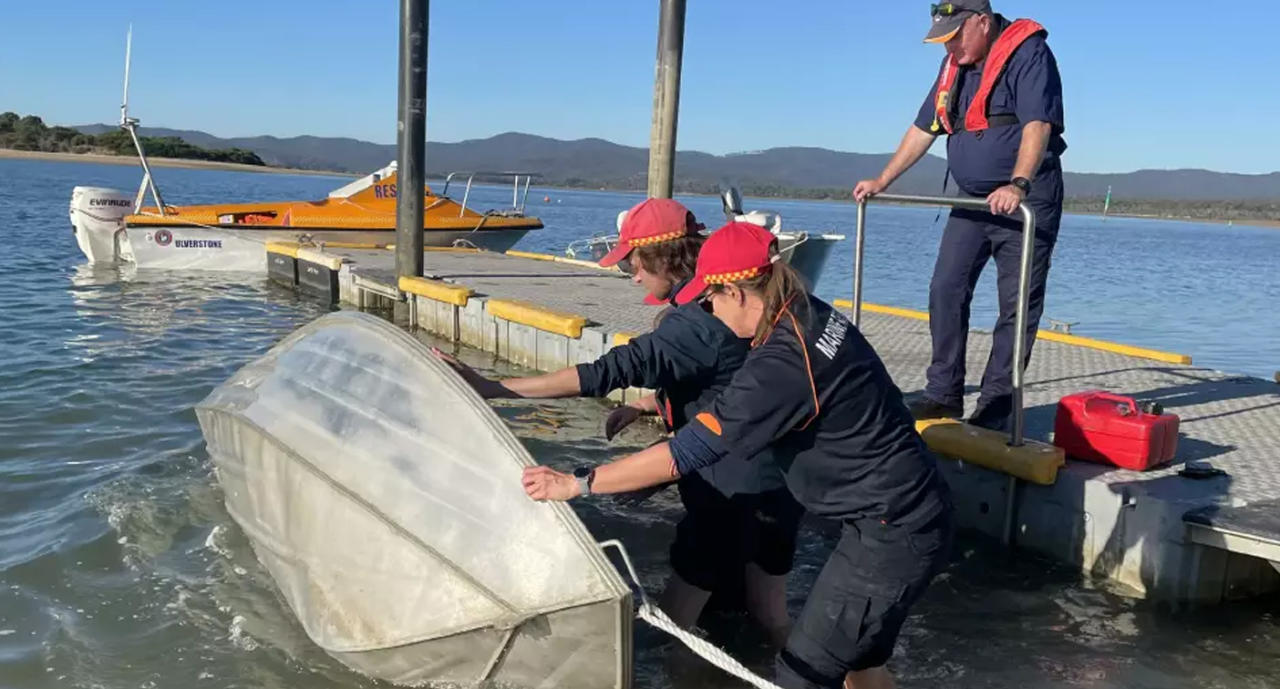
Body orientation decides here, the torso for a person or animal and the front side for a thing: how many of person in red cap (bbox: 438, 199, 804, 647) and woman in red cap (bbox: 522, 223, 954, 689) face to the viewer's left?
2

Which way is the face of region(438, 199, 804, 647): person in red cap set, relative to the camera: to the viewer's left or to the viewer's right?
to the viewer's left

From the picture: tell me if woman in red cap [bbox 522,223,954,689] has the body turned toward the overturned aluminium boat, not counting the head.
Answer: yes

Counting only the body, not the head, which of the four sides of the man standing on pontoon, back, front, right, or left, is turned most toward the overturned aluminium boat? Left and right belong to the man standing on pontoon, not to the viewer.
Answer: front

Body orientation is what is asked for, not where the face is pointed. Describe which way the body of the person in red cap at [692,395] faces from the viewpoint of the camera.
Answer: to the viewer's left

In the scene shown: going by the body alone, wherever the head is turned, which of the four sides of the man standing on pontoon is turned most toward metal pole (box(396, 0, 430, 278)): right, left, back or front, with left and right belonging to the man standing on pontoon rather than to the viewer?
right

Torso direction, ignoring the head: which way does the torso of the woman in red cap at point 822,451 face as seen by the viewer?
to the viewer's left

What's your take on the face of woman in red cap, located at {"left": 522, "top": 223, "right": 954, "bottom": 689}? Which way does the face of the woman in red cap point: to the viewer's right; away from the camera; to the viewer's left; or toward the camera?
to the viewer's left

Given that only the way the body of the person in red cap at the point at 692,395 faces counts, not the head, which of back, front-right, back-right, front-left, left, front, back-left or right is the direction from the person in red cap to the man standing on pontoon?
back-right

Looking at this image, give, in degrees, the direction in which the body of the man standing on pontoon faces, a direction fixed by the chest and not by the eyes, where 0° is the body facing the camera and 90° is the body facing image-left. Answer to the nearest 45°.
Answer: approximately 45°

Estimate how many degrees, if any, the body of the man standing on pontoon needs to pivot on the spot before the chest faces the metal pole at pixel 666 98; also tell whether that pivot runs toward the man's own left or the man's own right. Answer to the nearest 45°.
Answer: approximately 90° to the man's own right

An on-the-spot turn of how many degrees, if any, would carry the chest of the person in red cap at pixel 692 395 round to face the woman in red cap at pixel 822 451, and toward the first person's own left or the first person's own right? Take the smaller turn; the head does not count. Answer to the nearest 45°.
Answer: approximately 90° to the first person's own left

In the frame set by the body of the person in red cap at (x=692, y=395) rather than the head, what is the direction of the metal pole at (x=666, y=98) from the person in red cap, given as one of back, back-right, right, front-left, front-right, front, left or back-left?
right
